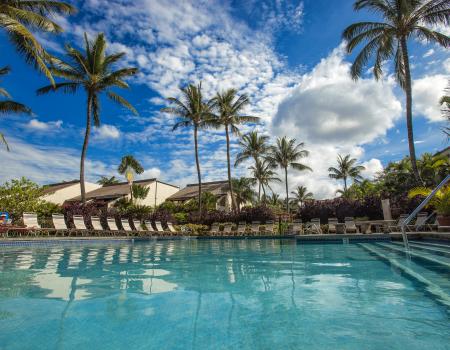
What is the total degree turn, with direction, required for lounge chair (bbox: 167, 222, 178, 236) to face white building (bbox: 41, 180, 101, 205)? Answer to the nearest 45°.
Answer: approximately 180°

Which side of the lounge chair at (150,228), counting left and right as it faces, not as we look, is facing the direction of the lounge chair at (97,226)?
right

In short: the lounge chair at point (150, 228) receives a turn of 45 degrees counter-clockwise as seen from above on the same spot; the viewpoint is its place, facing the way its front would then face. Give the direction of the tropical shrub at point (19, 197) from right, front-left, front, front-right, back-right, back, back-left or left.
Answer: back

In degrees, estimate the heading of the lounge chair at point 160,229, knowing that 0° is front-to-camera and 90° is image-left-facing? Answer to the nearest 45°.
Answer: approximately 315°

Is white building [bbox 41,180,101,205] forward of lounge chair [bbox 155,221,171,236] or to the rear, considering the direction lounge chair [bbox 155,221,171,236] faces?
to the rear

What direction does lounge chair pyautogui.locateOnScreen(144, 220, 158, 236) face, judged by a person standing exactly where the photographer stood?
facing the viewer and to the right of the viewer

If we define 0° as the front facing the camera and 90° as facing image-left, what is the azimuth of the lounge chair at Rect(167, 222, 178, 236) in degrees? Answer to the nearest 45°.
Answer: approximately 315°

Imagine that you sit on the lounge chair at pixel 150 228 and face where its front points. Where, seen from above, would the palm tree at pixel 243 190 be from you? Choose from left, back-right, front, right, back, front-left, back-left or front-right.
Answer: left

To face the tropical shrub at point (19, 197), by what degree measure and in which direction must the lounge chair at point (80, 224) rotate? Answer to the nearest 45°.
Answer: approximately 180°

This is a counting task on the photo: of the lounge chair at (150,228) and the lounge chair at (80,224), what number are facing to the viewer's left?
0

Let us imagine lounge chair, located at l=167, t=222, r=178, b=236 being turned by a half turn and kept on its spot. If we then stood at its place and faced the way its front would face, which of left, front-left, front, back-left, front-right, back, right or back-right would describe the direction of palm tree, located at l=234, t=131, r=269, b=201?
right

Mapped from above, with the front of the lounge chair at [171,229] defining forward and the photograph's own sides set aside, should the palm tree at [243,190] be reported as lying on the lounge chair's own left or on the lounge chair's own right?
on the lounge chair's own left
